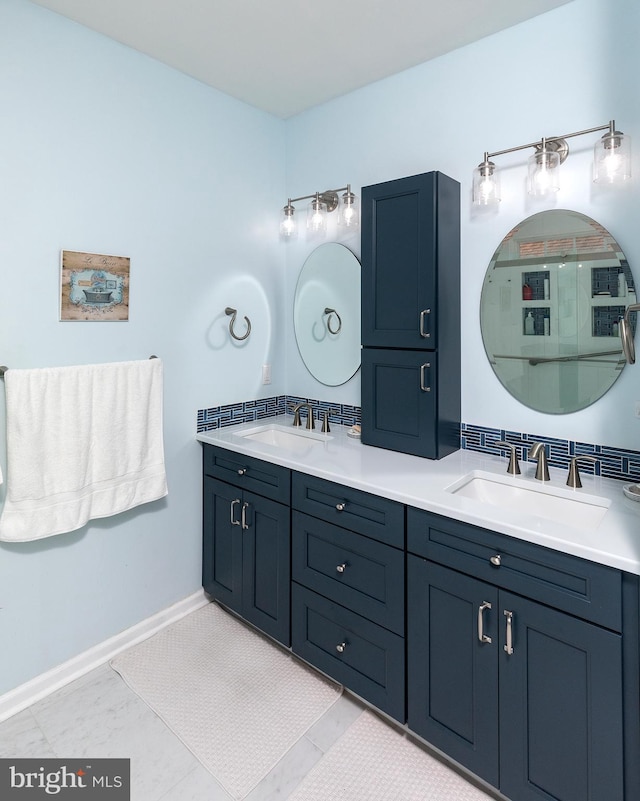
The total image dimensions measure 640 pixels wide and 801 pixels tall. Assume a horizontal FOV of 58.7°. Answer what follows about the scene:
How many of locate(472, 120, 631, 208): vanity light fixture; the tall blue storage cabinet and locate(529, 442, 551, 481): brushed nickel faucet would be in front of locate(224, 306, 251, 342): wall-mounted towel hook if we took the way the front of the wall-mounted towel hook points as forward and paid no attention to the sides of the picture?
3

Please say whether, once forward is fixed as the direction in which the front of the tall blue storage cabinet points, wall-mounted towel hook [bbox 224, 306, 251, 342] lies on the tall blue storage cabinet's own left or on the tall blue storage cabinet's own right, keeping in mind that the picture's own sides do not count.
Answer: on the tall blue storage cabinet's own right

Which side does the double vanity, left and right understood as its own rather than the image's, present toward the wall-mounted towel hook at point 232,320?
right

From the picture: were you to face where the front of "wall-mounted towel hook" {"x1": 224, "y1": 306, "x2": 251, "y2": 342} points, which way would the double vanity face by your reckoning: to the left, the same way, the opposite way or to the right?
to the right

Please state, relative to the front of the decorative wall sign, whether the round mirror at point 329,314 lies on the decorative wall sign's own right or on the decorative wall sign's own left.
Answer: on the decorative wall sign's own left

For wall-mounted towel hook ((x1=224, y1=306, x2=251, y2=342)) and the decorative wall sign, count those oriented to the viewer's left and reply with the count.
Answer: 0

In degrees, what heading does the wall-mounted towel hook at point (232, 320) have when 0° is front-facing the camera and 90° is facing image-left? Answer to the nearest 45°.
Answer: approximately 315°

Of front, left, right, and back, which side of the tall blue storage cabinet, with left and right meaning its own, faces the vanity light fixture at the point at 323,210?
right
